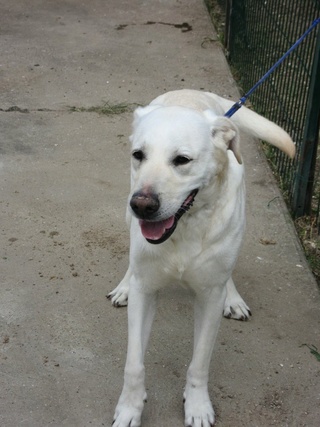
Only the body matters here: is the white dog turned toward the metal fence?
no

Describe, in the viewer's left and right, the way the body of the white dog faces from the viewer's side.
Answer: facing the viewer
